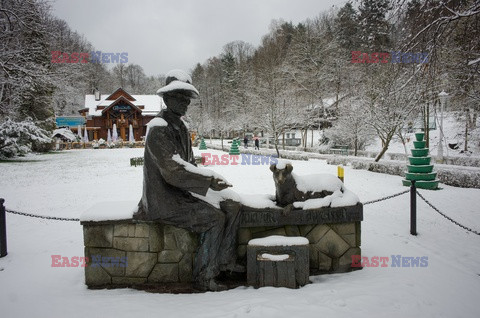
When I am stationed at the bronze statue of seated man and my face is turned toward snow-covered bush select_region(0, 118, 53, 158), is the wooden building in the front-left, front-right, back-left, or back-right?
front-right

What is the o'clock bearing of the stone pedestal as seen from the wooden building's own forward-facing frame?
The stone pedestal is roughly at 12 o'clock from the wooden building.

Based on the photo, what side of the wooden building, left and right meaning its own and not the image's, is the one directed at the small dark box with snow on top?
front

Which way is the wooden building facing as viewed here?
toward the camera

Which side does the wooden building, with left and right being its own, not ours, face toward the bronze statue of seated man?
front

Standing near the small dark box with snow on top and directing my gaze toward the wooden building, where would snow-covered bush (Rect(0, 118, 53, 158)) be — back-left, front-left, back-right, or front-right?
front-left

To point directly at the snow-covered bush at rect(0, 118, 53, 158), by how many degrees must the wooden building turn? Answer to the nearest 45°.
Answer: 0° — it already faces it
